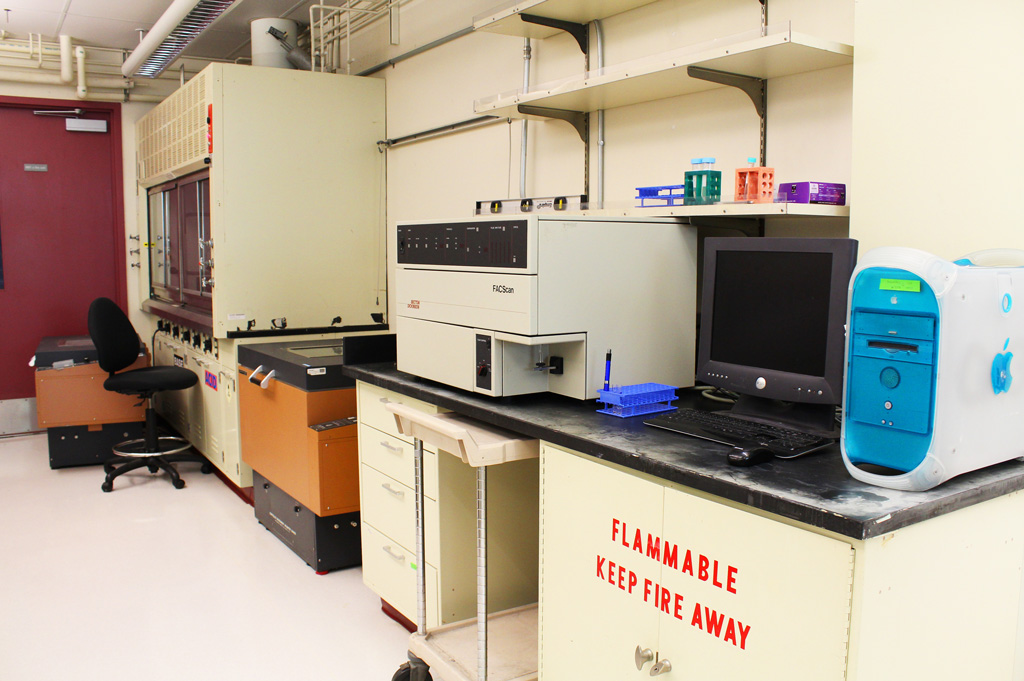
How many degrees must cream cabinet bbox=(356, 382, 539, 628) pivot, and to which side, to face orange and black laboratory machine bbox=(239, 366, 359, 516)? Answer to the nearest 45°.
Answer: approximately 90° to its right

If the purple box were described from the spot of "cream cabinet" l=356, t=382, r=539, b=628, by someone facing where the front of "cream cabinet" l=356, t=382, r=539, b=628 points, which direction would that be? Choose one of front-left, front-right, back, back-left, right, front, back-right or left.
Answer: left

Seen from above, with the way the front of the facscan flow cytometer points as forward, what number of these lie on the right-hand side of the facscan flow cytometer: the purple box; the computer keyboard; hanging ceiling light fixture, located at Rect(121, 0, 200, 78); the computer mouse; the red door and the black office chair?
3

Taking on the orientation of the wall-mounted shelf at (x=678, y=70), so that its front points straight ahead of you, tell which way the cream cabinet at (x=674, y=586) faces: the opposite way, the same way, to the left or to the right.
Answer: the same way

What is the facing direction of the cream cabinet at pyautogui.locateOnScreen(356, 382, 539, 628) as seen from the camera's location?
facing the viewer and to the left of the viewer

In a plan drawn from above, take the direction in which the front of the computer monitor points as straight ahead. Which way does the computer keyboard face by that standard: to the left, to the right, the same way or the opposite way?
the same way

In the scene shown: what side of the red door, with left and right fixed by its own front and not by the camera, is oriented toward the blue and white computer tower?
front

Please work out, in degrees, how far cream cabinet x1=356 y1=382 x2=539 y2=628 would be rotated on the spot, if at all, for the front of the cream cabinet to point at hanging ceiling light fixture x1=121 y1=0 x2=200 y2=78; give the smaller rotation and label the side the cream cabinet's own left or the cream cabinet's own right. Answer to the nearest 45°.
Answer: approximately 90° to the cream cabinet's own right

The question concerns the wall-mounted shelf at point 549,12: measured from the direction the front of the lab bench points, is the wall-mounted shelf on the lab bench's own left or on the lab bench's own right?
on the lab bench's own right

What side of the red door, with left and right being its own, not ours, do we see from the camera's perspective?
front

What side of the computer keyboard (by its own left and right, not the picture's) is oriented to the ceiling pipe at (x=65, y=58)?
right

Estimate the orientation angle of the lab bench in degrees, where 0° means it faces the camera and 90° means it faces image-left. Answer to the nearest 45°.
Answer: approximately 45°

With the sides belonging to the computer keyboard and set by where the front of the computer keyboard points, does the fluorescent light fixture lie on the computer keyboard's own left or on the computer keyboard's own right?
on the computer keyboard's own right

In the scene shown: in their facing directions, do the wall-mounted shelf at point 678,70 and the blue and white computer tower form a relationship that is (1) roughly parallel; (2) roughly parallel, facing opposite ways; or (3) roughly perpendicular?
roughly parallel
